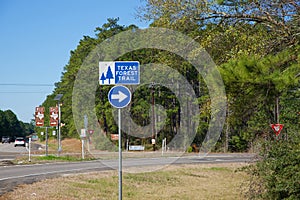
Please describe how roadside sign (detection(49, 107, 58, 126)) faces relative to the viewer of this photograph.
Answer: facing the viewer

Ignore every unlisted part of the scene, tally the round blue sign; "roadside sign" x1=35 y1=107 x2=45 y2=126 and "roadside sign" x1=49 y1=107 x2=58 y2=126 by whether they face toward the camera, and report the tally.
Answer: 3

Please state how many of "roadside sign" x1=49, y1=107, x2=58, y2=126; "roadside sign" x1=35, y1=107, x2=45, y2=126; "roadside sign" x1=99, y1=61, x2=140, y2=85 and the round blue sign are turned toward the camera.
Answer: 4

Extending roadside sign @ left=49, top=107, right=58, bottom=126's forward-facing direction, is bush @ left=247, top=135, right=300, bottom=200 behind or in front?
in front

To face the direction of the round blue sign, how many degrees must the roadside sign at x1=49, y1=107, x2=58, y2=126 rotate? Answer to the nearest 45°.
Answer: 0° — it already faces it

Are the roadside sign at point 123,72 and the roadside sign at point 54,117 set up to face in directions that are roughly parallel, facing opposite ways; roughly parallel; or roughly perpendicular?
roughly parallel

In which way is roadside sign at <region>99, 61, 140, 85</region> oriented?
toward the camera

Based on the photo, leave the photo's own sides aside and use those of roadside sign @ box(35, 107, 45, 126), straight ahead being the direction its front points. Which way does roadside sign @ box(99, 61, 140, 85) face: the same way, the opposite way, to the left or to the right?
the same way

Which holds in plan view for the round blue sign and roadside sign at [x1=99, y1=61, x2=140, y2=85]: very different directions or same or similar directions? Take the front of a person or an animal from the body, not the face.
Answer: same or similar directions

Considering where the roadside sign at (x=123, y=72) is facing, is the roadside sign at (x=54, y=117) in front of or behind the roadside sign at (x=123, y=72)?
behind

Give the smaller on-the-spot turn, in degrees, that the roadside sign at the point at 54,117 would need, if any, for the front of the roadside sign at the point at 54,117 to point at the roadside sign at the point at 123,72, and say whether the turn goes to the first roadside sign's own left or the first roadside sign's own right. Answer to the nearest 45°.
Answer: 0° — it already faces it

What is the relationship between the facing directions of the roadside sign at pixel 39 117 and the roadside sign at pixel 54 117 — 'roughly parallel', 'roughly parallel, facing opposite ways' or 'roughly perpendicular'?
roughly parallel
